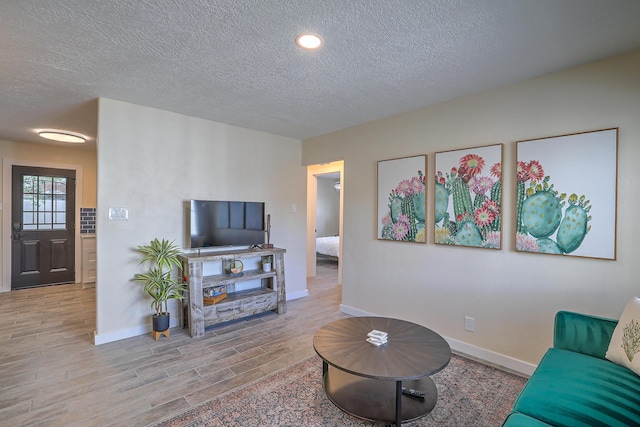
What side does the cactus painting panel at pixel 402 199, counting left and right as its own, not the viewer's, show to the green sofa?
left

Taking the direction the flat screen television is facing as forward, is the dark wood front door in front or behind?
behind

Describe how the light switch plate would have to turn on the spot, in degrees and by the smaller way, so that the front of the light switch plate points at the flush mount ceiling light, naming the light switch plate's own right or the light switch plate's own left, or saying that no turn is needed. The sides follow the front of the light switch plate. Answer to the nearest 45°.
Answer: approximately 180°

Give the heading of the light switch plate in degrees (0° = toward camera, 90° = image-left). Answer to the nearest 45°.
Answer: approximately 0°

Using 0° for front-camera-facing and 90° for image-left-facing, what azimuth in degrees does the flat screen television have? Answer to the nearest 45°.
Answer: approximately 315°

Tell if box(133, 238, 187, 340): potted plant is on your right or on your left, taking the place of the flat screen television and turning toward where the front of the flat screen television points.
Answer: on your right

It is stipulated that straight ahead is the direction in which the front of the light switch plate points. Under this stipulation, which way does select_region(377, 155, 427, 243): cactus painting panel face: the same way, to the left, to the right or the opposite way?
to the right

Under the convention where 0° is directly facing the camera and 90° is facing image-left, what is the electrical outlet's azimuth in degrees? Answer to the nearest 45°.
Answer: approximately 45°

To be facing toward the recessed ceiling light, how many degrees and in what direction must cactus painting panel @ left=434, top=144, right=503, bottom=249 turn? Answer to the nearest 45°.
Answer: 0° — it already faces it

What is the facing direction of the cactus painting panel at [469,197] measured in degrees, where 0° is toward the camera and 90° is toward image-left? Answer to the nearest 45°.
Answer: approximately 45°

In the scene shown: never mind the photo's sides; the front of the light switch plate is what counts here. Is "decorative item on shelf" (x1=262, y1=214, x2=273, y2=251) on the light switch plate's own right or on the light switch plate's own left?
on the light switch plate's own left

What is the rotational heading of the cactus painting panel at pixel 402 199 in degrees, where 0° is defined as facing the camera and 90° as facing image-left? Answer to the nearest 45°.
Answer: approximately 45°
